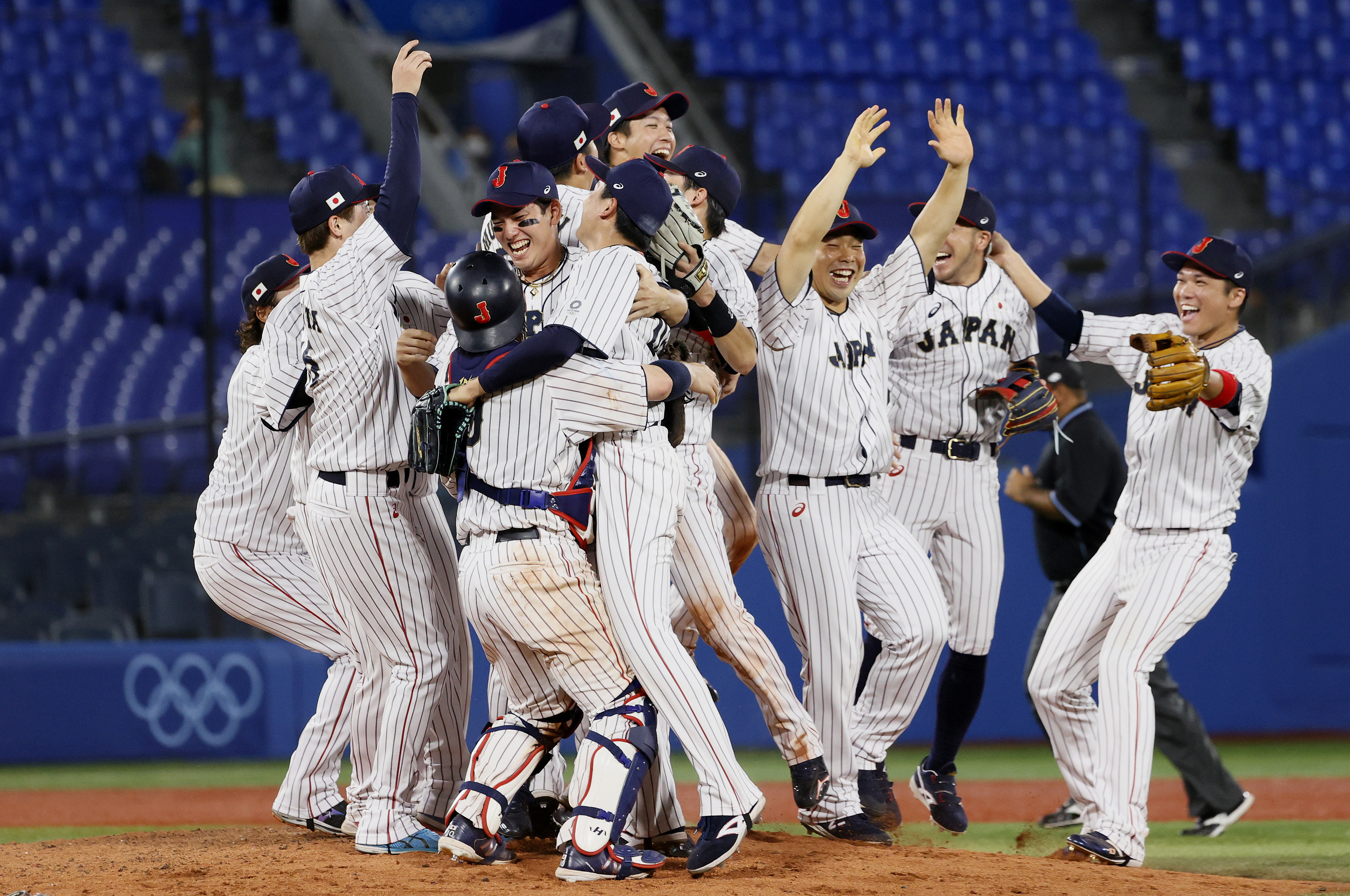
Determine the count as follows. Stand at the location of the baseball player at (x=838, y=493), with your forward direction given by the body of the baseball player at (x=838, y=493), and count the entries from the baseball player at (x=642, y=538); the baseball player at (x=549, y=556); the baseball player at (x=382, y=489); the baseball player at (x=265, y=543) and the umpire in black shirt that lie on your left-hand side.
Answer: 1

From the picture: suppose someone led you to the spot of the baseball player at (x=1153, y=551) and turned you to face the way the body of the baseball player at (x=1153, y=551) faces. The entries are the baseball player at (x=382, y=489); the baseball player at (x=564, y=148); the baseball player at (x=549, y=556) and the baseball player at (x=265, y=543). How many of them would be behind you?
0

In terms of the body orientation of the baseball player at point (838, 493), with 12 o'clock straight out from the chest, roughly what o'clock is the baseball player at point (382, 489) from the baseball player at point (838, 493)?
the baseball player at point (382, 489) is roughly at 4 o'clock from the baseball player at point (838, 493).

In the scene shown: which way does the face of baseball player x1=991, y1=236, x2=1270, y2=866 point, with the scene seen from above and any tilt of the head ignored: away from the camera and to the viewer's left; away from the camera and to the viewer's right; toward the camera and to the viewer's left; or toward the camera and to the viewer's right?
toward the camera and to the viewer's left

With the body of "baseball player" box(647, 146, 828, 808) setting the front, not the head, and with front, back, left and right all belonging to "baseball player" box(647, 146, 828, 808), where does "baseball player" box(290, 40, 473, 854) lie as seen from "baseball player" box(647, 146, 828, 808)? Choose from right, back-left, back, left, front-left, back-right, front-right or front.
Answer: front

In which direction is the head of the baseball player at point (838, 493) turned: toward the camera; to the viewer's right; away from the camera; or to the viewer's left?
toward the camera

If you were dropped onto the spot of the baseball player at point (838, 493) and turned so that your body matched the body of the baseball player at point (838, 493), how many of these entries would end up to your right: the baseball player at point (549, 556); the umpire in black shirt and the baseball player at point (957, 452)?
1

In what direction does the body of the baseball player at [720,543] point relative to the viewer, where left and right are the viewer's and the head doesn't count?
facing to the left of the viewer

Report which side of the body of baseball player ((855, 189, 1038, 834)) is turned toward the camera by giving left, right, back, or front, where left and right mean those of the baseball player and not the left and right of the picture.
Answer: front

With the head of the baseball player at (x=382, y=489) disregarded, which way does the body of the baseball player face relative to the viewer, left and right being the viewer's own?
facing to the right of the viewer

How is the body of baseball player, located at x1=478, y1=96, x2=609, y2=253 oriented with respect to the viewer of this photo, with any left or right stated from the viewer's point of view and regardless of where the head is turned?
facing away from the viewer and to the right of the viewer

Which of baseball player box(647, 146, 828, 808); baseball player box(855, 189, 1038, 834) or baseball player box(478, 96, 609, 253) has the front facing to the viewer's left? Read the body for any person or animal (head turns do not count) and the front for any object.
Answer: baseball player box(647, 146, 828, 808)

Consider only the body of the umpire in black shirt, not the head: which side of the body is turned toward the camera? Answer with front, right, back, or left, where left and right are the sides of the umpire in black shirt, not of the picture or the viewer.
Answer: left

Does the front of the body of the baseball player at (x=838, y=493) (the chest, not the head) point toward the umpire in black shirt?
no

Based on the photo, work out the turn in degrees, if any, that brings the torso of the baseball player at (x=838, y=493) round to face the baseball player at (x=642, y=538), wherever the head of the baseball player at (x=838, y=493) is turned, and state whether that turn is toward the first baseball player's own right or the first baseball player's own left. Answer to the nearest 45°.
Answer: approximately 90° to the first baseball player's own right

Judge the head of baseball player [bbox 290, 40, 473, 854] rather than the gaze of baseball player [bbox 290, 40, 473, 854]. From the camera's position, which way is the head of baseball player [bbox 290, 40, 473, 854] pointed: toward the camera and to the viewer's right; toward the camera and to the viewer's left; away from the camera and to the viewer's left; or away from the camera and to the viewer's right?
away from the camera and to the viewer's right

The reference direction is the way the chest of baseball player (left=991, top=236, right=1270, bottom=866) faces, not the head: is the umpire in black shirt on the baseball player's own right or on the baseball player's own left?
on the baseball player's own right

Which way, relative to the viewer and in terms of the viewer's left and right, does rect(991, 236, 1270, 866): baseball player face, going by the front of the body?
facing the viewer and to the left of the viewer
